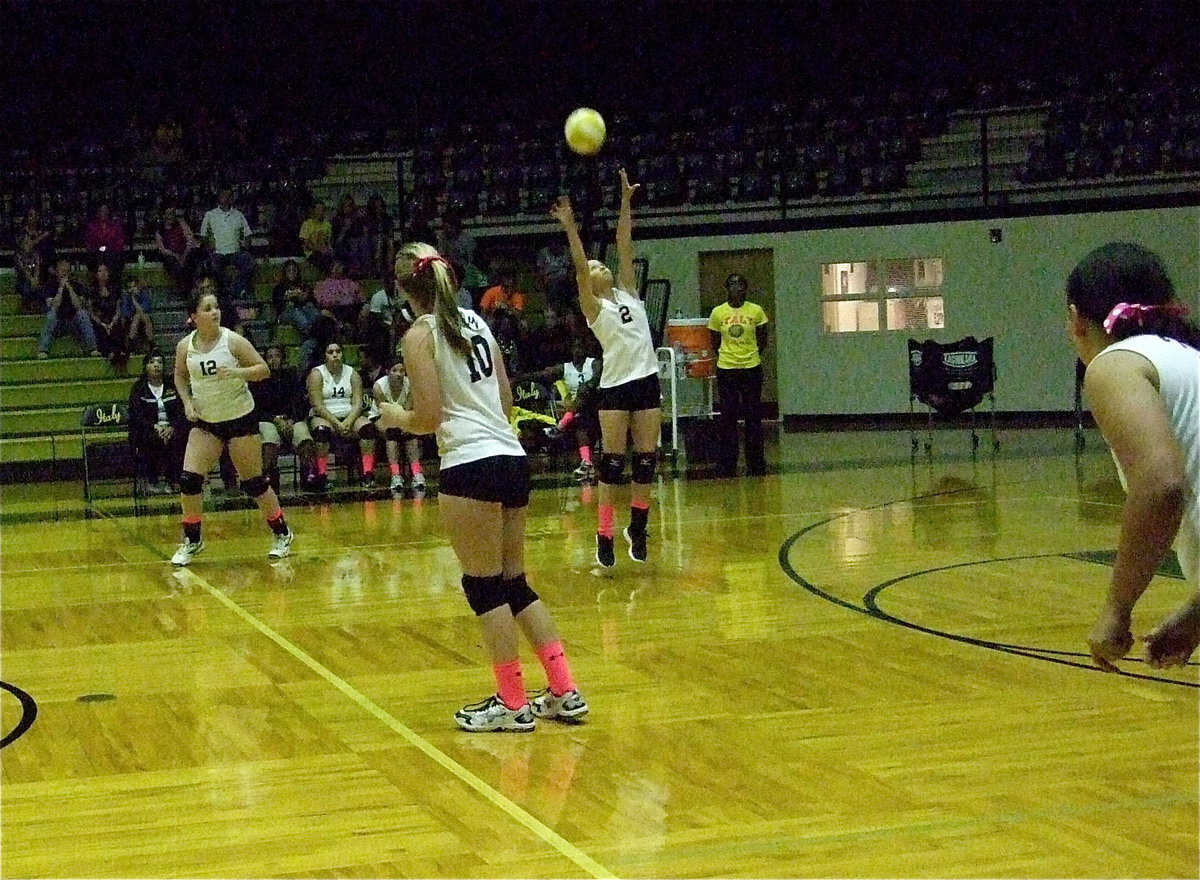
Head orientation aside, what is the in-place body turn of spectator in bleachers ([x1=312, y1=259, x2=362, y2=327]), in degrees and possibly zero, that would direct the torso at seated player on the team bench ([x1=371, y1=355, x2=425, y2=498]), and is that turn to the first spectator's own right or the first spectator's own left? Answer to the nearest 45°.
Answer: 0° — they already face them

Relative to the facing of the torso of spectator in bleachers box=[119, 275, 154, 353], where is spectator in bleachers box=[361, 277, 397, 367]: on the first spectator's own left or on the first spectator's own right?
on the first spectator's own left

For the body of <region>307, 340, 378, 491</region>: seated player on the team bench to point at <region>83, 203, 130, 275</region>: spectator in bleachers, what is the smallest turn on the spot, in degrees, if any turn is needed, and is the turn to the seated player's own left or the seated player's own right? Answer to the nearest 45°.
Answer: approximately 135° to the seated player's own right

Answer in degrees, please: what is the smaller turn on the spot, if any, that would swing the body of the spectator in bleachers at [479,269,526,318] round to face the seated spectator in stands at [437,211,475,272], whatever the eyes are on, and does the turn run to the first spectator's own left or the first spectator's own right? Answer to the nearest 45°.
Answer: approximately 180°

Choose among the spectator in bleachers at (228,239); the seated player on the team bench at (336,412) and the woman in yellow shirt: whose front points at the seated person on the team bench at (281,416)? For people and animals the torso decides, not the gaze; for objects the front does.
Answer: the spectator in bleachers

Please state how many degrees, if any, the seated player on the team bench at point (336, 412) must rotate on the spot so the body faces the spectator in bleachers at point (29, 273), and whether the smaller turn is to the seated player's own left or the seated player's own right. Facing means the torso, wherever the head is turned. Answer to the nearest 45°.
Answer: approximately 135° to the seated player's own right

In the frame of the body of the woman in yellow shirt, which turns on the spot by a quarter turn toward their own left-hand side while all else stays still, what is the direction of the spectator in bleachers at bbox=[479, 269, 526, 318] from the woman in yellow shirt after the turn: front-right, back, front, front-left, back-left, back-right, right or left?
back-left
